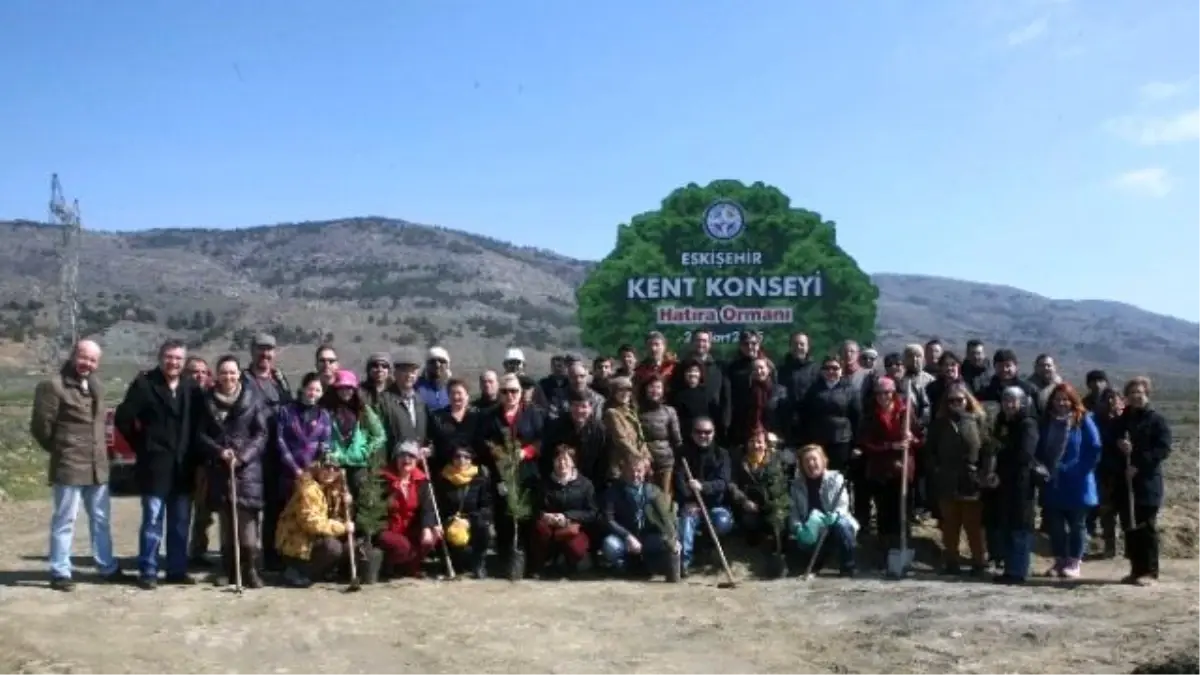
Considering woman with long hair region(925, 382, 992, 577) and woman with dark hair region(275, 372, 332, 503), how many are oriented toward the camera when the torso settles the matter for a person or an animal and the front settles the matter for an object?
2

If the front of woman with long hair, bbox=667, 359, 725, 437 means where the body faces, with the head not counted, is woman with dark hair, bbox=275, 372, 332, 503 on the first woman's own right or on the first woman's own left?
on the first woman's own right

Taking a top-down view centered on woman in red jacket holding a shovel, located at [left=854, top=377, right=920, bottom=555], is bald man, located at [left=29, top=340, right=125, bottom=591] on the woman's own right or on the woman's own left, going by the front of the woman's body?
on the woman's own right

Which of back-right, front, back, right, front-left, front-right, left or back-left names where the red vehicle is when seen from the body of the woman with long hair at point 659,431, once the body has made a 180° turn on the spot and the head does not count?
front-left

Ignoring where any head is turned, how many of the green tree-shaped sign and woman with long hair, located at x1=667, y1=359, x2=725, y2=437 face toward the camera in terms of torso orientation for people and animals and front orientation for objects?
2

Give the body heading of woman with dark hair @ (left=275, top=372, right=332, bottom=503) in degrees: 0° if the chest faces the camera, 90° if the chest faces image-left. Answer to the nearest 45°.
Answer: approximately 0°

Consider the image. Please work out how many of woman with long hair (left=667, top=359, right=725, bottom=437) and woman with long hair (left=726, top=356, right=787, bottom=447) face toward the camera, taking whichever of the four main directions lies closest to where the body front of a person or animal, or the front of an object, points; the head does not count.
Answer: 2

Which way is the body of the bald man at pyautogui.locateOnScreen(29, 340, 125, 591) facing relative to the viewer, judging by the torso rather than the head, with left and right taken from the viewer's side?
facing the viewer and to the right of the viewer

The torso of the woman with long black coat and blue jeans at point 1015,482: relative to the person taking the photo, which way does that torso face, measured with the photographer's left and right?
facing the viewer and to the left of the viewer

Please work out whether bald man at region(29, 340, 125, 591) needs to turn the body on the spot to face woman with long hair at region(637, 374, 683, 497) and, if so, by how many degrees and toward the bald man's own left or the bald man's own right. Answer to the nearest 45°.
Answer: approximately 45° to the bald man's own left

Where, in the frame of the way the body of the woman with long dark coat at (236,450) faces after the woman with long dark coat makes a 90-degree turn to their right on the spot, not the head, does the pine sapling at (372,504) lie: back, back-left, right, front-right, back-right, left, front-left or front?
back

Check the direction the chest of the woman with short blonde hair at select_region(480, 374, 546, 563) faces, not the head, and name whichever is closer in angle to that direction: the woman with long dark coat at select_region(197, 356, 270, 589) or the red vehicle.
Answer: the woman with long dark coat
